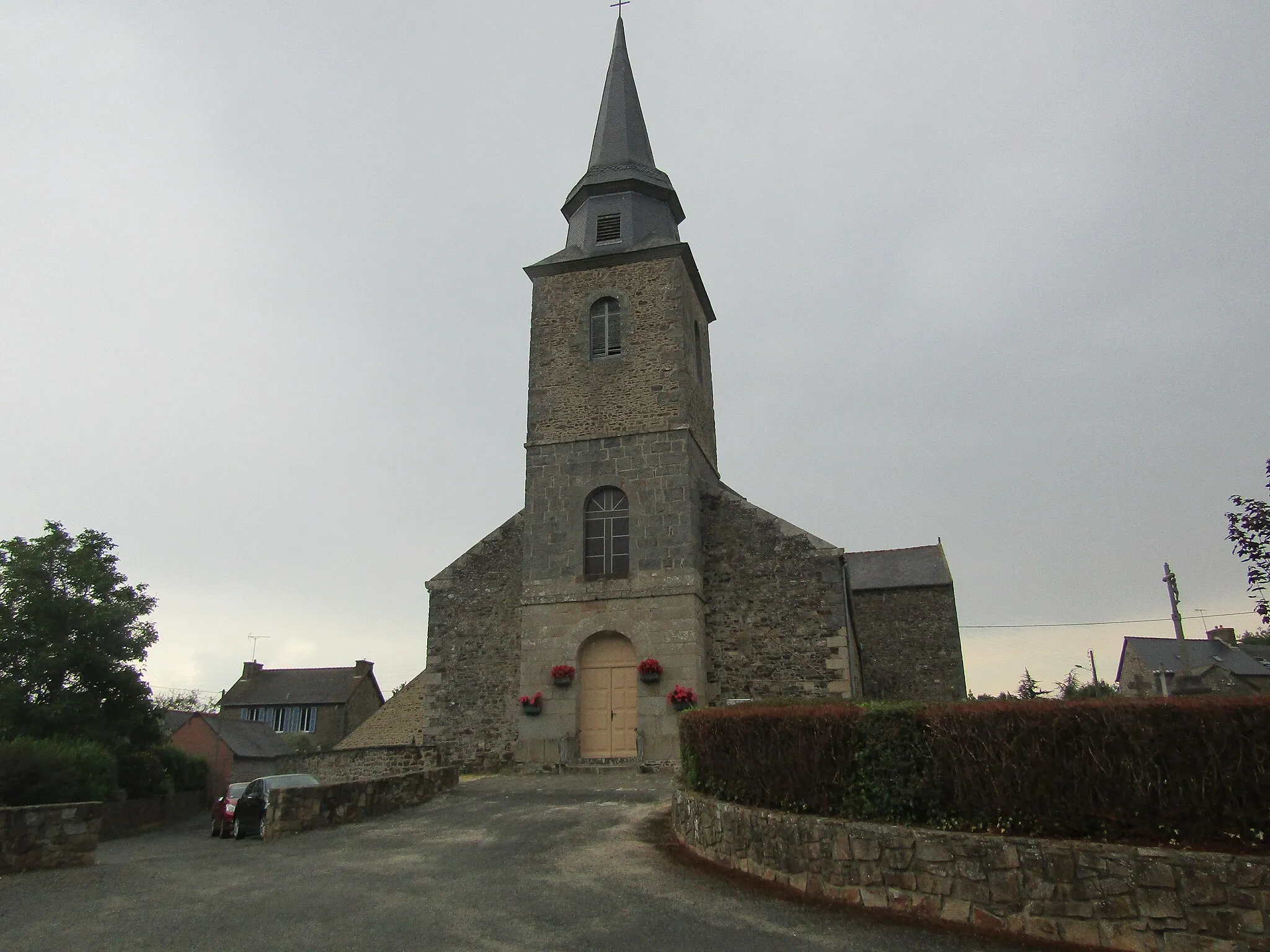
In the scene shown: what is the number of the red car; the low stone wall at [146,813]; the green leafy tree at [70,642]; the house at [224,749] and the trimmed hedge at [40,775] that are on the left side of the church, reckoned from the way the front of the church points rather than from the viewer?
0

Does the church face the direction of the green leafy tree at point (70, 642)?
no

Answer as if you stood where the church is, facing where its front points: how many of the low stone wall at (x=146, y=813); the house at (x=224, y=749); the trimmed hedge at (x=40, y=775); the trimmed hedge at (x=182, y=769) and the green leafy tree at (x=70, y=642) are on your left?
0

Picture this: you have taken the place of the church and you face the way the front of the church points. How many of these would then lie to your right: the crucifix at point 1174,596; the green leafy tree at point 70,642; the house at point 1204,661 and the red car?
2

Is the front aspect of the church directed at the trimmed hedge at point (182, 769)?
no

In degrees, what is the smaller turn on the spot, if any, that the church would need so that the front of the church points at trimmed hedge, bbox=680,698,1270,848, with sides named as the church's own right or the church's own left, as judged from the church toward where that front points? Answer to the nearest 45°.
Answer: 0° — it already faces it

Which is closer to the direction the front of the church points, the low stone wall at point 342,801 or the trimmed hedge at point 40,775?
the low stone wall

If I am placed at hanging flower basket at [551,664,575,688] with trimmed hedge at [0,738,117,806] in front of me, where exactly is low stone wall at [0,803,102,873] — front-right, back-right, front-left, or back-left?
front-left

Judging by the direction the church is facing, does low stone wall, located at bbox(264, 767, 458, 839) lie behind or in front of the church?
in front

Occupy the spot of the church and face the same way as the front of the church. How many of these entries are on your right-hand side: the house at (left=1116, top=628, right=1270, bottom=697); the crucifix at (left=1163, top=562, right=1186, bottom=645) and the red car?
1

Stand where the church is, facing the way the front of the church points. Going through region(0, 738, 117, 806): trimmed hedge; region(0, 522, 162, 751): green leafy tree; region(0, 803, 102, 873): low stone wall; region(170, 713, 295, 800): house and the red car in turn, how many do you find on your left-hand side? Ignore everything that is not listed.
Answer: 0

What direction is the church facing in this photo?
toward the camera

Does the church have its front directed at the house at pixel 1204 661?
no

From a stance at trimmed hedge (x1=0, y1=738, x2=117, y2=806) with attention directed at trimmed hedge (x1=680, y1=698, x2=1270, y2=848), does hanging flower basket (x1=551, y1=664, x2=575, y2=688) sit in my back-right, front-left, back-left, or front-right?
front-left

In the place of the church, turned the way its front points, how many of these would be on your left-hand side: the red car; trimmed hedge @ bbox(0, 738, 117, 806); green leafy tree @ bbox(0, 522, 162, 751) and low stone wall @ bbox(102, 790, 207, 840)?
0

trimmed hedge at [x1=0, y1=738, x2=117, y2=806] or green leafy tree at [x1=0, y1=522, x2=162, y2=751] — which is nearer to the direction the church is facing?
the trimmed hedge
